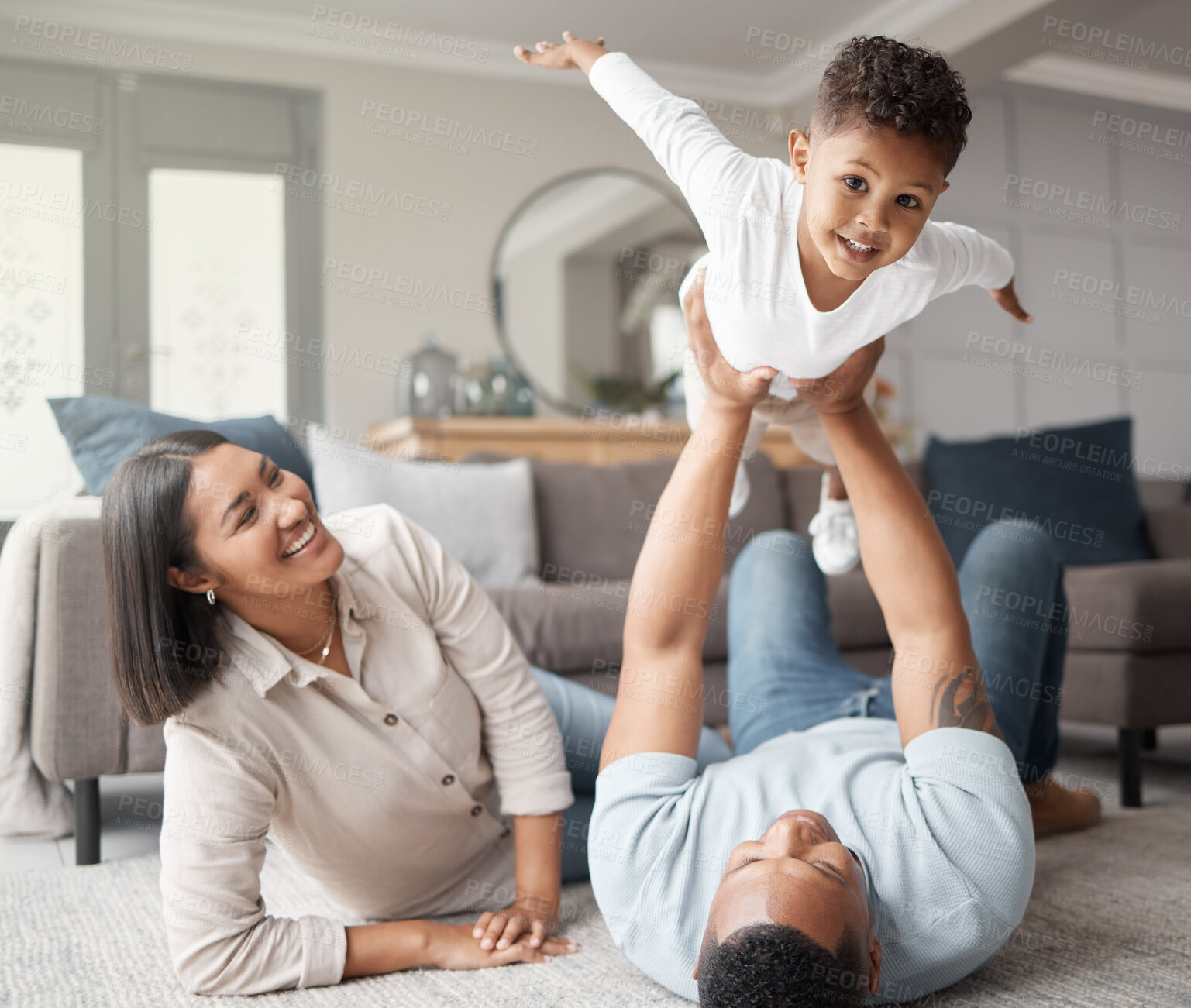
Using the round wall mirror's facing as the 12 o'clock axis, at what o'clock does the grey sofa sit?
The grey sofa is roughly at 12 o'clock from the round wall mirror.

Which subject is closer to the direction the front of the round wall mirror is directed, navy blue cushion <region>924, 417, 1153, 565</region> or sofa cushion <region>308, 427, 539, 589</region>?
the sofa cushion

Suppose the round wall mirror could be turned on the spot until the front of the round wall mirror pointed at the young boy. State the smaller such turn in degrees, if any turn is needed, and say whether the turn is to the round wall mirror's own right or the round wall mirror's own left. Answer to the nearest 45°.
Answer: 0° — it already faces them

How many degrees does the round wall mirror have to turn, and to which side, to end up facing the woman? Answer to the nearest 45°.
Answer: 0° — it already faces them

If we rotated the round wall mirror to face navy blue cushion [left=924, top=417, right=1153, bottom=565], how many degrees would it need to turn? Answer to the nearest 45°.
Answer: approximately 45° to its left

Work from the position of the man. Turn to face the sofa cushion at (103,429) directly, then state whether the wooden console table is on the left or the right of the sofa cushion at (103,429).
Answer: right

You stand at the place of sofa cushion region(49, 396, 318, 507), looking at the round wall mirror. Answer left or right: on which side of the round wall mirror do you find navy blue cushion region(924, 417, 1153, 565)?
right

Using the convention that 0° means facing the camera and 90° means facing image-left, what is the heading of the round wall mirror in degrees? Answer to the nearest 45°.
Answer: approximately 0°
